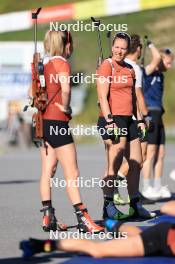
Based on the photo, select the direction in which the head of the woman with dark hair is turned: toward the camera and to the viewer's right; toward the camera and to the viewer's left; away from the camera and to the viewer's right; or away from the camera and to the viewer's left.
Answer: toward the camera and to the viewer's left

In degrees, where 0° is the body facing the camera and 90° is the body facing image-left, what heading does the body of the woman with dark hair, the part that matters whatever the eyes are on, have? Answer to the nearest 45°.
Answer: approximately 315°
